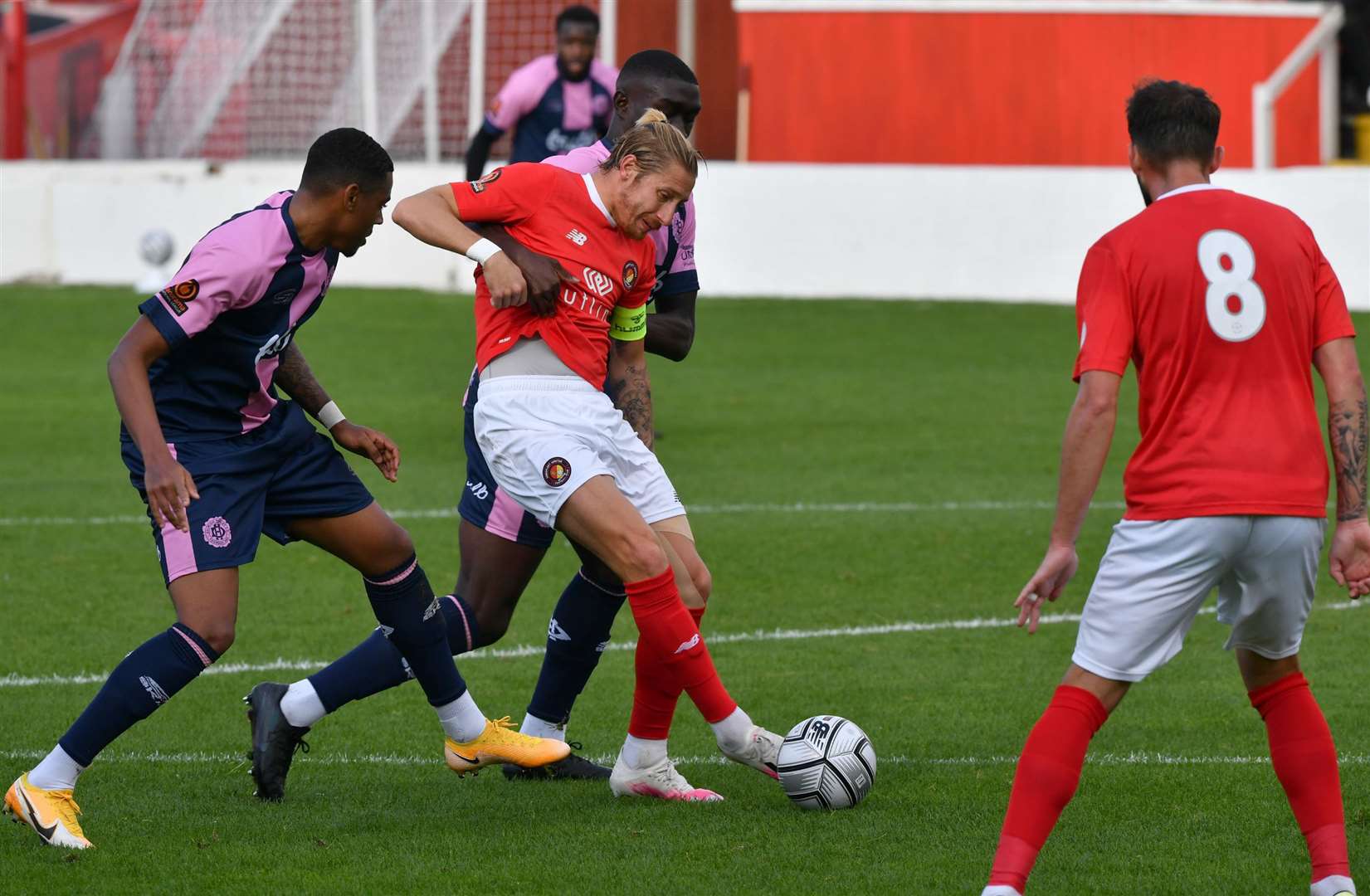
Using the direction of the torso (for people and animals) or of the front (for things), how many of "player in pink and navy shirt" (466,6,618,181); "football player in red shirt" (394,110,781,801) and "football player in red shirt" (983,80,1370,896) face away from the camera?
1

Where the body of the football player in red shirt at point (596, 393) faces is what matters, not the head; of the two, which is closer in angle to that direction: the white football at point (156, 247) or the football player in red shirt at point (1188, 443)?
the football player in red shirt

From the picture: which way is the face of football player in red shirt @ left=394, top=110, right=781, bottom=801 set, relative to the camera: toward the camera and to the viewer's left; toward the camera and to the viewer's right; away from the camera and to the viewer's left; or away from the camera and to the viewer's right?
toward the camera and to the viewer's right

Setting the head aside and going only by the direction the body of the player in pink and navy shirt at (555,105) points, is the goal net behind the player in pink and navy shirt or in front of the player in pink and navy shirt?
behind

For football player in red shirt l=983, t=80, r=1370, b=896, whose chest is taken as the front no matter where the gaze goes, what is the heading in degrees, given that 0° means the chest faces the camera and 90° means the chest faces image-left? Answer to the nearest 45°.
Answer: approximately 180°

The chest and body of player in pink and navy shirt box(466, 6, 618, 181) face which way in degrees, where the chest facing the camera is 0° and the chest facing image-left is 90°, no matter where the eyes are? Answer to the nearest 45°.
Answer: approximately 315°

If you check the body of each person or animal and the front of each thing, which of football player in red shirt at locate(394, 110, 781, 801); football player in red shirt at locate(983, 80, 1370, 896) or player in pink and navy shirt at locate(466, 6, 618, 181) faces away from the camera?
football player in red shirt at locate(983, 80, 1370, 896)

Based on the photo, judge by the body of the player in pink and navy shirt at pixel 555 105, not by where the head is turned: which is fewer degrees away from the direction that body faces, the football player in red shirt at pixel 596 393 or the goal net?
the football player in red shirt

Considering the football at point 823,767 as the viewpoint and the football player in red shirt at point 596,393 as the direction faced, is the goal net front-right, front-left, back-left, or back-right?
front-right

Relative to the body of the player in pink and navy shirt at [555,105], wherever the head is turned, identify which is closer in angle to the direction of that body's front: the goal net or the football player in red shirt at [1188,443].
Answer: the football player in red shirt

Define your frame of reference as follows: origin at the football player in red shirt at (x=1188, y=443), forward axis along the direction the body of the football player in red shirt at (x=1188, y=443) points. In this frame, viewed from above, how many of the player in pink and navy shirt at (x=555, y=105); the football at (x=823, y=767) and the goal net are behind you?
0

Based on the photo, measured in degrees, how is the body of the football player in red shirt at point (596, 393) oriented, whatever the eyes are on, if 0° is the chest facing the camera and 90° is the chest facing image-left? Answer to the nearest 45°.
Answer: approximately 315°

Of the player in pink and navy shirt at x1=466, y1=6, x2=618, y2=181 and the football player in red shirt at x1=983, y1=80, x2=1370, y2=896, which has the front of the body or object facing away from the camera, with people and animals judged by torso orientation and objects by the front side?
the football player in red shirt

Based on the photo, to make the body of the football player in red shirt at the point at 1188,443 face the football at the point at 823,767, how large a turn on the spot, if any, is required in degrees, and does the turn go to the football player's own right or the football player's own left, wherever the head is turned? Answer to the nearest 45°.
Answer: approximately 45° to the football player's own left

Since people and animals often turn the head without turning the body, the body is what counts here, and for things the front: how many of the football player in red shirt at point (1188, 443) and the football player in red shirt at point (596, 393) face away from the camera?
1

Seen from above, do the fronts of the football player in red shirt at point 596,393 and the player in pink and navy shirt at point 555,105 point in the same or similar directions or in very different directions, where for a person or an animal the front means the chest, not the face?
same or similar directions

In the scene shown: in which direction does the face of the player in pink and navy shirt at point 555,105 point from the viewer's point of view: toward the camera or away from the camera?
toward the camera

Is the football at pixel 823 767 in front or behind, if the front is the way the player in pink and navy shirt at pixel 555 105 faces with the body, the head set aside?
in front
